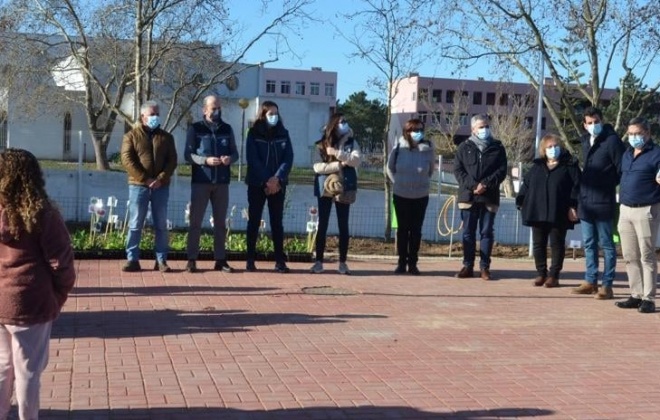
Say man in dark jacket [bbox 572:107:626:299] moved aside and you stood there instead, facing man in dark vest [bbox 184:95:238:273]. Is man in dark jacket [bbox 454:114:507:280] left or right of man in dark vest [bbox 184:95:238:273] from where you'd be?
right

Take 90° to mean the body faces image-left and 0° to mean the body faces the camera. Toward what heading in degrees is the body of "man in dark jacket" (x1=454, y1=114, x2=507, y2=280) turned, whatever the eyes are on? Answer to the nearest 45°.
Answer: approximately 0°

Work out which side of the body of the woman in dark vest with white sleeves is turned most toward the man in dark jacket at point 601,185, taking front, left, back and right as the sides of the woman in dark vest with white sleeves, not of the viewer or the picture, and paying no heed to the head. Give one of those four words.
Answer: left

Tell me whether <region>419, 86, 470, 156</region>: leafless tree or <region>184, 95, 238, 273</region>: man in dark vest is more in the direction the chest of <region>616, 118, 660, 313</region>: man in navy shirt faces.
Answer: the man in dark vest

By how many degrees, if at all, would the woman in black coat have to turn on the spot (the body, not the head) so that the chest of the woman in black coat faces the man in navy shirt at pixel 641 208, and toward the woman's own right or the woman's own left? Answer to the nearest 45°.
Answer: approximately 45° to the woman's own left

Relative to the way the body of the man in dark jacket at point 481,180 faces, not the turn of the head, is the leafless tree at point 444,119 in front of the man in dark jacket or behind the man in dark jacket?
behind

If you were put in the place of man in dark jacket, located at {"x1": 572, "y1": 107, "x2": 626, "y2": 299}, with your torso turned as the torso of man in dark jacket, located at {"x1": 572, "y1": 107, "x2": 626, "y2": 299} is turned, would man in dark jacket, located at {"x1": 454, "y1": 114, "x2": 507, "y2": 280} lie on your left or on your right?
on your right

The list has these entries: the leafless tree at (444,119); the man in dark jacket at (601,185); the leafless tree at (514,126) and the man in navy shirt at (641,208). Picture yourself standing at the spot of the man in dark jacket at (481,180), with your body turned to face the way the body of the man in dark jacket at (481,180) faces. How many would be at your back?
2

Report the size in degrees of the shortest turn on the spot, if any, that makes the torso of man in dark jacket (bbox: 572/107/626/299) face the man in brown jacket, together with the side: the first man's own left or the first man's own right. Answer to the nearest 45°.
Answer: approximately 45° to the first man's own right
